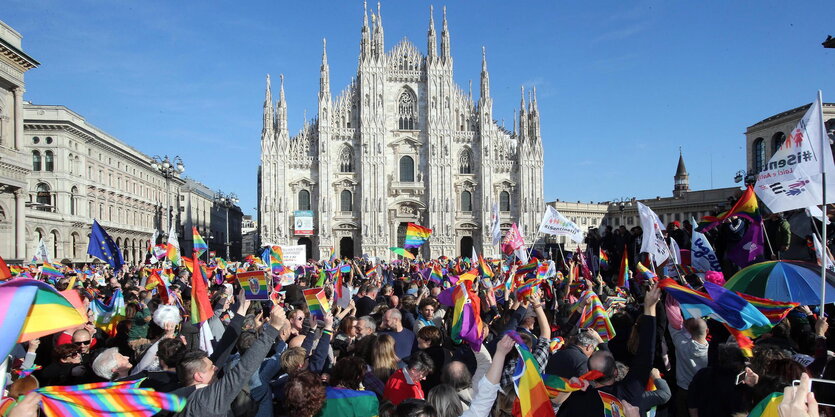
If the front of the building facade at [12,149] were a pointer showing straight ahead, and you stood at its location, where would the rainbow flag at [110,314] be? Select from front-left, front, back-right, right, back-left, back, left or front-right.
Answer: front-right

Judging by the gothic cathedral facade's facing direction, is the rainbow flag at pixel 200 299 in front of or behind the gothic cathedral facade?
in front

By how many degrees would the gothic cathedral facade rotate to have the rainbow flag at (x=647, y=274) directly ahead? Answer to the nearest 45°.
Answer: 0° — it already faces it

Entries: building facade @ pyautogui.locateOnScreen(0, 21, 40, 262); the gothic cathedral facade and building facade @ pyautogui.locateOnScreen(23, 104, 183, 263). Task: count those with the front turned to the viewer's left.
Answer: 0

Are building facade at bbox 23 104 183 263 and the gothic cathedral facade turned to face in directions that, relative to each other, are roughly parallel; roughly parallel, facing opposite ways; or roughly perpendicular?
roughly perpendicular

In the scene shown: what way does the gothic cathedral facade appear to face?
toward the camera

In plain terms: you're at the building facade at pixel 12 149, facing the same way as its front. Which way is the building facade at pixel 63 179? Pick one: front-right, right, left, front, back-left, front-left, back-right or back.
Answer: back-left

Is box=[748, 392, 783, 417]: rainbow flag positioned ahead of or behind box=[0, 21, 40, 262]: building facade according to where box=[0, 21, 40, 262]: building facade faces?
ahead

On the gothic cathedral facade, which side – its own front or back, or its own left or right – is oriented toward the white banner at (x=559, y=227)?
front

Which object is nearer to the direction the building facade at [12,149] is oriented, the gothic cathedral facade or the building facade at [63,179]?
the gothic cathedral facade

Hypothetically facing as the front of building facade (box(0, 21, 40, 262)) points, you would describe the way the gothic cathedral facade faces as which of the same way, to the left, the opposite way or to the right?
to the right

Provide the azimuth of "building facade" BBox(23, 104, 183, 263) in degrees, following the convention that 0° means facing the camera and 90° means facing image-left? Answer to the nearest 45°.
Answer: approximately 315°

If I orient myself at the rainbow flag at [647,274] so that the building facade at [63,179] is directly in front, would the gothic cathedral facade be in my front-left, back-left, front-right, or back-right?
front-right

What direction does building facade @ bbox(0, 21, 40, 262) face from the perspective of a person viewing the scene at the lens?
facing the viewer and to the right of the viewer

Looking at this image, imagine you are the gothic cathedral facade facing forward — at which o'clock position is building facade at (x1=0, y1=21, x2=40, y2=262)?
The building facade is roughly at 1 o'clock from the gothic cathedral facade.
